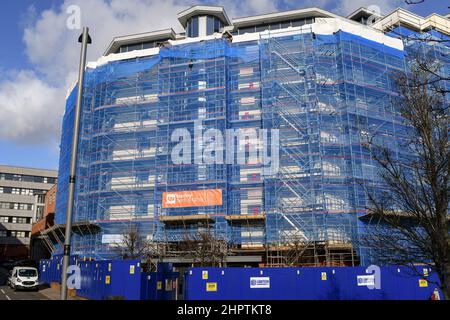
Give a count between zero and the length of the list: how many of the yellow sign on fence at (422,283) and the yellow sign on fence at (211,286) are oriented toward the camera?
2

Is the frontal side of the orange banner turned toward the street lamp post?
yes

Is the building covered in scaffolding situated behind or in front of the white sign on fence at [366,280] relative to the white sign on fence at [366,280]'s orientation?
behind

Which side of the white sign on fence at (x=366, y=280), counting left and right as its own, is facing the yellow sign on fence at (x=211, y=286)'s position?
right

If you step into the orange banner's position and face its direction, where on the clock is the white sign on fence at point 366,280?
The white sign on fence is roughly at 11 o'clock from the orange banner.

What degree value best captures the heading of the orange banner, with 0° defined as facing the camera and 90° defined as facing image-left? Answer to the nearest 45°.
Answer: approximately 0°

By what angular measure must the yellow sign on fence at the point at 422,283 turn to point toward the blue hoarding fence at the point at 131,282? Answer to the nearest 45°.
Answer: approximately 90° to its right

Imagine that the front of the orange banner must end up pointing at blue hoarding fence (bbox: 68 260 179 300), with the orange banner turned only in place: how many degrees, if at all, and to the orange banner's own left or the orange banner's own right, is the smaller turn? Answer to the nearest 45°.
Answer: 0° — it already faces it

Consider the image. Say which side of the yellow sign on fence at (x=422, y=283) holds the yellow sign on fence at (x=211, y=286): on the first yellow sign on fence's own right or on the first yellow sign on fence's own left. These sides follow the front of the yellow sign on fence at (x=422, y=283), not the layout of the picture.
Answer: on the first yellow sign on fence's own right

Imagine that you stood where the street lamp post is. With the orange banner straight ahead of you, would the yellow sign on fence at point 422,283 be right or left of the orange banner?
right
